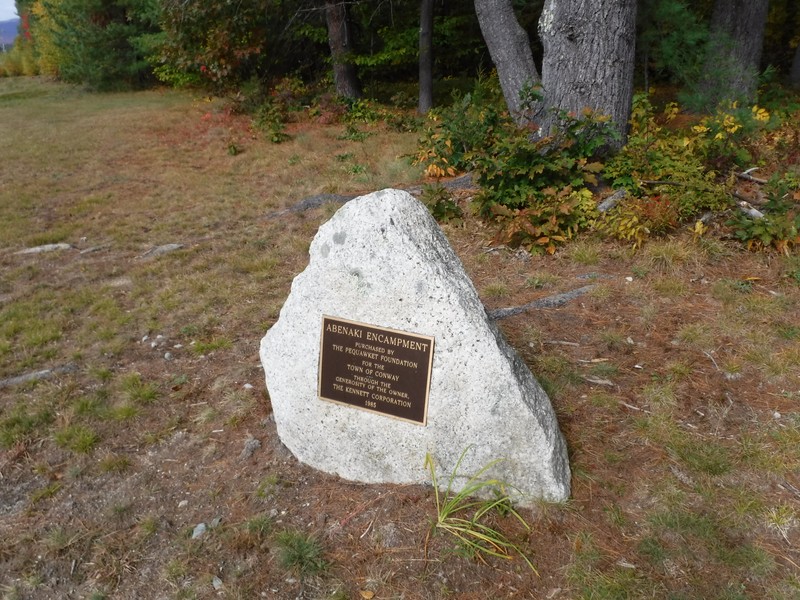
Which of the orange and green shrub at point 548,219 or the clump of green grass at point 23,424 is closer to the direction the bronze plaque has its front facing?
the clump of green grass

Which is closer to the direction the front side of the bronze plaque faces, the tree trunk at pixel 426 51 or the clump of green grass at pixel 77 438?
the clump of green grass

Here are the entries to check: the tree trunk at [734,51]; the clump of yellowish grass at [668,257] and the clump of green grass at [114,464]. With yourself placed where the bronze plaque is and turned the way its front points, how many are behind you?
2

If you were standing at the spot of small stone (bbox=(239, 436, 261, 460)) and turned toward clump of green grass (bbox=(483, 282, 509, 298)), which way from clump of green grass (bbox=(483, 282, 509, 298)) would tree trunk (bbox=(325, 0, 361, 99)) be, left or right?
left

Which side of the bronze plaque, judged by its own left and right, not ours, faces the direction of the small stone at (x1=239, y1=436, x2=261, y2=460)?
right

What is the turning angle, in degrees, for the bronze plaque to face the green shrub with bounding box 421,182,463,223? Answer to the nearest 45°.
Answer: approximately 135° to its right

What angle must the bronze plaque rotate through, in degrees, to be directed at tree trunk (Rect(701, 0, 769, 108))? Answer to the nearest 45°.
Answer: approximately 180°

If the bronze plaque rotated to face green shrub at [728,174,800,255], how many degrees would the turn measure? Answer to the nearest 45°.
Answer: approximately 180°

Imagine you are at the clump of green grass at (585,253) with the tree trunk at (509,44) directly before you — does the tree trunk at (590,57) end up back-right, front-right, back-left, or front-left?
front-right

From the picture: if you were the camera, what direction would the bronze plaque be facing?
facing the viewer and to the left of the viewer

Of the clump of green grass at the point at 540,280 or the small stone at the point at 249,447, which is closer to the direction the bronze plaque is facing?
the small stone

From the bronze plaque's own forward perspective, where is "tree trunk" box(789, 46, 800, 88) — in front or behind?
behind

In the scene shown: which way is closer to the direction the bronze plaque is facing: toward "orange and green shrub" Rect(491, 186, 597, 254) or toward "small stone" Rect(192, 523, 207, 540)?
the small stone

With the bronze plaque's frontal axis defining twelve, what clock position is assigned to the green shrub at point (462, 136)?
The green shrub is roughly at 5 o'clock from the bronze plaque.

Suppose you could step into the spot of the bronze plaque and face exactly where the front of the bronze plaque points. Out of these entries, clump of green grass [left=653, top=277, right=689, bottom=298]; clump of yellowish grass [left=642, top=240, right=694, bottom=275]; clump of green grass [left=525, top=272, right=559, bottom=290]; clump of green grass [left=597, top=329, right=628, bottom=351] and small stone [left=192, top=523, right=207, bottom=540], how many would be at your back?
4

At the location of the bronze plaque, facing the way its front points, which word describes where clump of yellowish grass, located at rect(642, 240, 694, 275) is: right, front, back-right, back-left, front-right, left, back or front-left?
back

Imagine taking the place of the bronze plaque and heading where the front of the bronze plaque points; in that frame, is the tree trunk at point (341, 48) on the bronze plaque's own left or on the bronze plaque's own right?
on the bronze plaque's own right

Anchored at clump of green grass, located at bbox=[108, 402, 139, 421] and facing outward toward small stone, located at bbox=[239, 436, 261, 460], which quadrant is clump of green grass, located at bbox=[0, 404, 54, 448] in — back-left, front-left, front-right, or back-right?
back-right

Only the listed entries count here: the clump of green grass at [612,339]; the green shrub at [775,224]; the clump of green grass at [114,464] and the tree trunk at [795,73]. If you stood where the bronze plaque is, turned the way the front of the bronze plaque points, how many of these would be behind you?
3

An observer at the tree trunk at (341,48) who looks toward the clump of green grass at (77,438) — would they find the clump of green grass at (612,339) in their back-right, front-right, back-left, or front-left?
front-left

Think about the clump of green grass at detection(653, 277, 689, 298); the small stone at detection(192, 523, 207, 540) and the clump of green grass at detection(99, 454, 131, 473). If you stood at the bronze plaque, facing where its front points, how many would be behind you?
1
